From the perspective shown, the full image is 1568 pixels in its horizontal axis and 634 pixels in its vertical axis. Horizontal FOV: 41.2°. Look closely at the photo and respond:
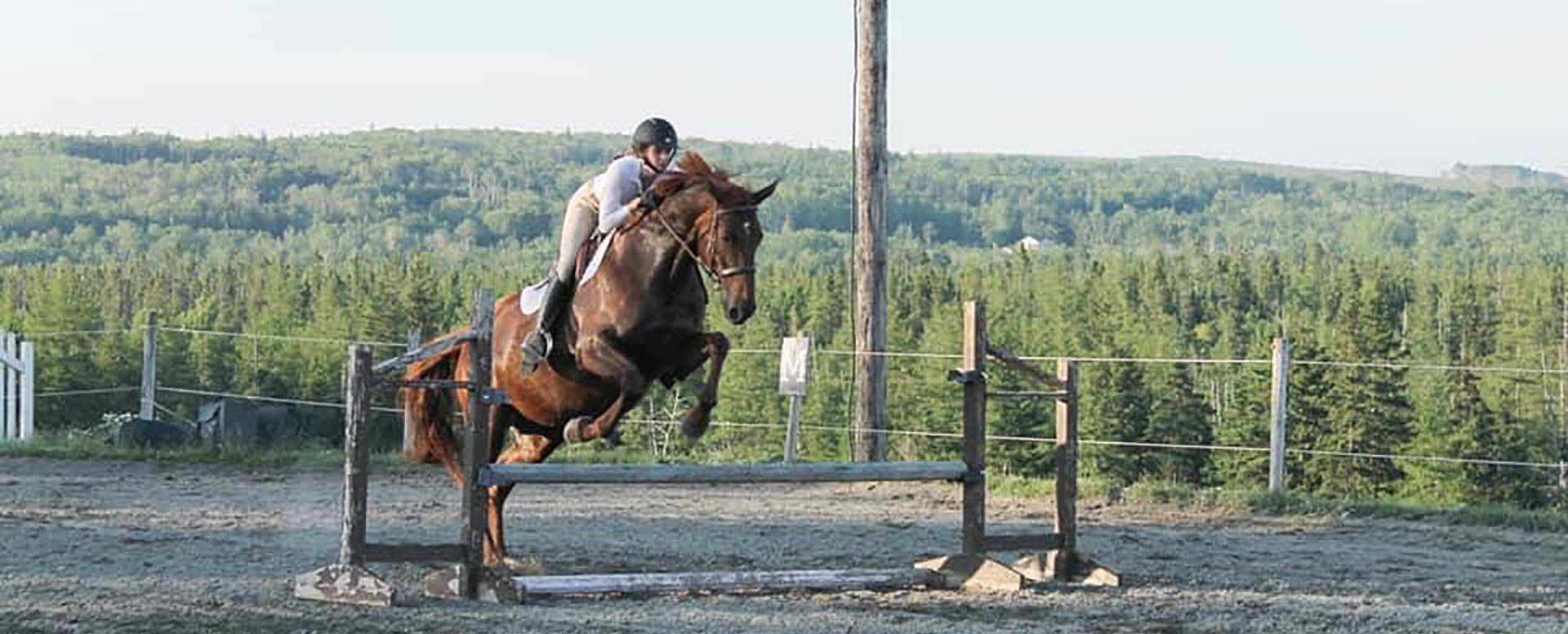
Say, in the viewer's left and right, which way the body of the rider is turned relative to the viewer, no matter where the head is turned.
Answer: facing the viewer and to the right of the viewer

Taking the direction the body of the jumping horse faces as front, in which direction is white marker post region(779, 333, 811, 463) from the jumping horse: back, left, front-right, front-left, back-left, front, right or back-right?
back-left

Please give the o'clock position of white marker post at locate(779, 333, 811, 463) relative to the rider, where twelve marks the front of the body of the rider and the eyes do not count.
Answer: The white marker post is roughly at 8 o'clock from the rider.

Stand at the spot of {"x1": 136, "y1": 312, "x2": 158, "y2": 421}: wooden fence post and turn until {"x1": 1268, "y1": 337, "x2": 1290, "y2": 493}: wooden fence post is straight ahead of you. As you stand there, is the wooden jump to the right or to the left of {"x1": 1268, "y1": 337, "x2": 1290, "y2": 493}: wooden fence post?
right

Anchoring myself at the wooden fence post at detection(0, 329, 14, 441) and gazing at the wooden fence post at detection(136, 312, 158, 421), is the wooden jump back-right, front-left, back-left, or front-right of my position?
front-right

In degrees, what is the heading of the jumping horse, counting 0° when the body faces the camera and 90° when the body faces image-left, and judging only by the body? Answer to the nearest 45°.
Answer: approximately 315°

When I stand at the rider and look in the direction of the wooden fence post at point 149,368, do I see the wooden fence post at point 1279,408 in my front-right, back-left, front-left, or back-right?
front-right

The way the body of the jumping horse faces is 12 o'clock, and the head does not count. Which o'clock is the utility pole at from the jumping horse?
The utility pole is roughly at 8 o'clock from the jumping horse.

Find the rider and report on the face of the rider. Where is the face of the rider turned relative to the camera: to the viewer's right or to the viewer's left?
to the viewer's right

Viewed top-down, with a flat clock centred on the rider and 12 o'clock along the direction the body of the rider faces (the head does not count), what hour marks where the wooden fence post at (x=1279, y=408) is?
The wooden fence post is roughly at 9 o'clock from the rider.

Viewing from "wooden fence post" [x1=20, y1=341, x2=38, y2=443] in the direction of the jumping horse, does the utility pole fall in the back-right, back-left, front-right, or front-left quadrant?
front-left

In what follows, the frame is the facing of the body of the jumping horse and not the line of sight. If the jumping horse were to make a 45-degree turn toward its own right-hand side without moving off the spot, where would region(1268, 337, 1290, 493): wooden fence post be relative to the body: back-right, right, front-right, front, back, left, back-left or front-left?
back-left

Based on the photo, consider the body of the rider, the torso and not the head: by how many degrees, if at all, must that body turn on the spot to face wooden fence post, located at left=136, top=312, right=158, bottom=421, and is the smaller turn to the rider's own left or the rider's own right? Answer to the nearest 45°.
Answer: approximately 135° to the rider's own left
